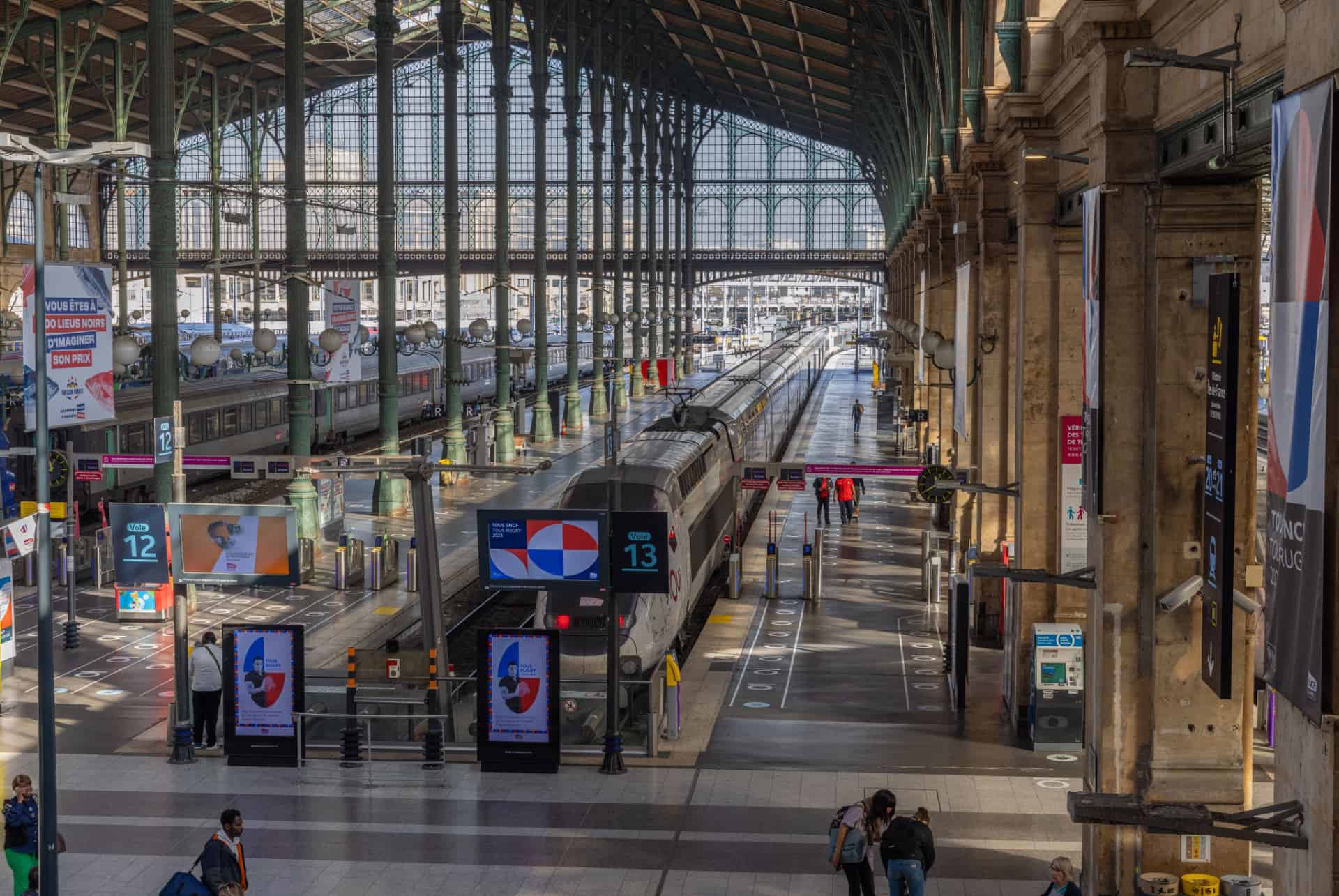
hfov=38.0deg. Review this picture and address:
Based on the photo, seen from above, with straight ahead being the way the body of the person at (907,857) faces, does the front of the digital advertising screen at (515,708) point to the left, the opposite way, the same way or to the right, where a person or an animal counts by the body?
the opposite way

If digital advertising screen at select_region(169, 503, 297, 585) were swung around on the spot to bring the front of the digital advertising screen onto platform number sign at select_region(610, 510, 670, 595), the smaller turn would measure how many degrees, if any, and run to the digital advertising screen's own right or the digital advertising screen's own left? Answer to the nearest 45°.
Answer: approximately 45° to the digital advertising screen's own left

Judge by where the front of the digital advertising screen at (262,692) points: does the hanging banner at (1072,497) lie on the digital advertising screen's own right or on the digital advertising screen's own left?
on the digital advertising screen's own left

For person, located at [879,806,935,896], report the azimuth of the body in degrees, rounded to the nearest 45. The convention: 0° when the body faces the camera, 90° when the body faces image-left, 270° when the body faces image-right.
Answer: approximately 180°

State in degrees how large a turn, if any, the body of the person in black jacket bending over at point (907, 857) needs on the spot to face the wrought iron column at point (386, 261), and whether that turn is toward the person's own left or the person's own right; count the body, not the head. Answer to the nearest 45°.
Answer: approximately 45° to the person's own left

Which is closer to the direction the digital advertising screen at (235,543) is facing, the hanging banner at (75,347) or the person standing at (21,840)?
the person standing

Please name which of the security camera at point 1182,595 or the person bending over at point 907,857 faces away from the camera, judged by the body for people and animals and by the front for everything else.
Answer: the person bending over

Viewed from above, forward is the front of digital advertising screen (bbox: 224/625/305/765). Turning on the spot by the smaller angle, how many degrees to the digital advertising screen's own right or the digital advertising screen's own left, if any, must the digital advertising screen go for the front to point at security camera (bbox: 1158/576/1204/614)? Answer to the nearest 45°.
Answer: approximately 45° to the digital advertising screen's own left

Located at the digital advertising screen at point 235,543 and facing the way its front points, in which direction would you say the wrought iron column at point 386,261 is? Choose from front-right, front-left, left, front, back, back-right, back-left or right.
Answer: back

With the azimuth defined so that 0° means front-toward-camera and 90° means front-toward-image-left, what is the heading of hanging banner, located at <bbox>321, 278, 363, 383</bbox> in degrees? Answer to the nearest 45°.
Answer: approximately 0°
